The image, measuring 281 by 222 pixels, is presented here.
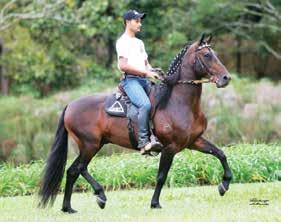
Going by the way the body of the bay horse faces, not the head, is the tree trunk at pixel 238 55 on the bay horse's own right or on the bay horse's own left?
on the bay horse's own left

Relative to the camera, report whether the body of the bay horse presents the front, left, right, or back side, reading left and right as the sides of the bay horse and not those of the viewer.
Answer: right
